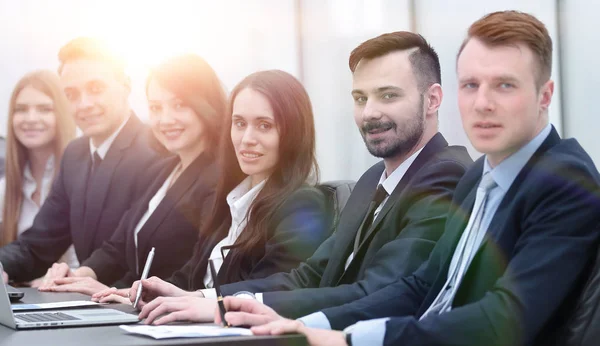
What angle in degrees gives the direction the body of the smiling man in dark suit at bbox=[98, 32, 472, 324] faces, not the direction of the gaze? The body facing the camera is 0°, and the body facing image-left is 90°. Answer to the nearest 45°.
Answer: approximately 45°

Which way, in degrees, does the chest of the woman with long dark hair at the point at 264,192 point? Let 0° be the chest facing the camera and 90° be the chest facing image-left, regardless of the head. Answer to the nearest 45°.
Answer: approximately 45°

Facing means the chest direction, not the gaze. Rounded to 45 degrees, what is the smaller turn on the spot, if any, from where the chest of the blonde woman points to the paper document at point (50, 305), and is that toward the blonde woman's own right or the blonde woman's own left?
approximately 45° to the blonde woman's own left

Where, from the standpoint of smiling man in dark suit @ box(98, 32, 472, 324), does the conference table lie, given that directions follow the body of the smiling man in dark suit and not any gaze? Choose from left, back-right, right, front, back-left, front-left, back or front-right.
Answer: front

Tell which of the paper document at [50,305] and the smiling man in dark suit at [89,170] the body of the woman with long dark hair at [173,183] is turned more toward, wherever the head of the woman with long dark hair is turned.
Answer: the paper document

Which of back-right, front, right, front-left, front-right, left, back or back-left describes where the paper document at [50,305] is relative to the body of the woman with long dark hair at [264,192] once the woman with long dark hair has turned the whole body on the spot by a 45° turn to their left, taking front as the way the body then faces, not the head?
front-right

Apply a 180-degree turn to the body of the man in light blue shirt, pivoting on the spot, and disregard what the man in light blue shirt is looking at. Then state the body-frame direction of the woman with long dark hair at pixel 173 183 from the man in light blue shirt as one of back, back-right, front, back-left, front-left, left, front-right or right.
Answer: left

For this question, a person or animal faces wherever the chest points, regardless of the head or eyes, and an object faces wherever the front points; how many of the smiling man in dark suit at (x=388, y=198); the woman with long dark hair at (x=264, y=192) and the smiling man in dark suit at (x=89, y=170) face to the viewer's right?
0

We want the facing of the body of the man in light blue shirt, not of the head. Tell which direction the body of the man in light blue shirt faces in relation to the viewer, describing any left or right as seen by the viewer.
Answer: facing the viewer and to the left of the viewer

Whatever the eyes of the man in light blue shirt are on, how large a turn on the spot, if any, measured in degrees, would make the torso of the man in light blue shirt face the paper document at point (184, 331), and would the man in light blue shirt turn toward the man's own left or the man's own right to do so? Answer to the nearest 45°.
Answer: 0° — they already face it
